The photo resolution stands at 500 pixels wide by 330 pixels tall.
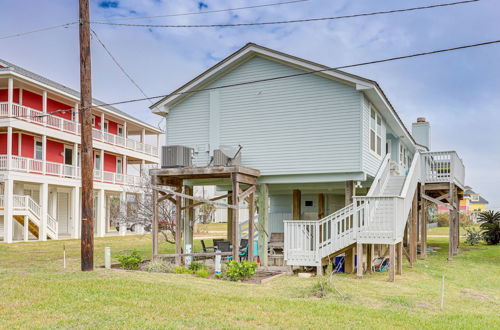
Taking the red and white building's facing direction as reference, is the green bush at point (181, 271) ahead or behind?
ahead

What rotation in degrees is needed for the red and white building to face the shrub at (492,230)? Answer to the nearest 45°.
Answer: approximately 45° to its left

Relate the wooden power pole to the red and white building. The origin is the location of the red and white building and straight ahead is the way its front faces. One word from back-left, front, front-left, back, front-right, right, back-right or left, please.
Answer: front-right

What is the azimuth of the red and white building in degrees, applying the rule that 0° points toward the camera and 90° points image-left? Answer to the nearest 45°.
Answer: approximately 315°

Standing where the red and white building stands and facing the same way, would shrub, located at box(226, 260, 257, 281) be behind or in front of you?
in front

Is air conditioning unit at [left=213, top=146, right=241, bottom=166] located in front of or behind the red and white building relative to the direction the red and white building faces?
in front
